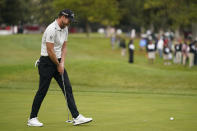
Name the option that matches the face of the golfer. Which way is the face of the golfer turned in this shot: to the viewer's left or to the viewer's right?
to the viewer's right

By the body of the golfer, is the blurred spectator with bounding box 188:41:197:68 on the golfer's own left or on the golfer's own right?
on the golfer's own left

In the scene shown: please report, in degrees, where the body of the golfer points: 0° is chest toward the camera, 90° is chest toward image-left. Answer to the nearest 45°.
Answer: approximately 315°

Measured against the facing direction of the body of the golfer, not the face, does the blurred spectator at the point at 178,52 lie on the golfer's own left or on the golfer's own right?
on the golfer's own left
